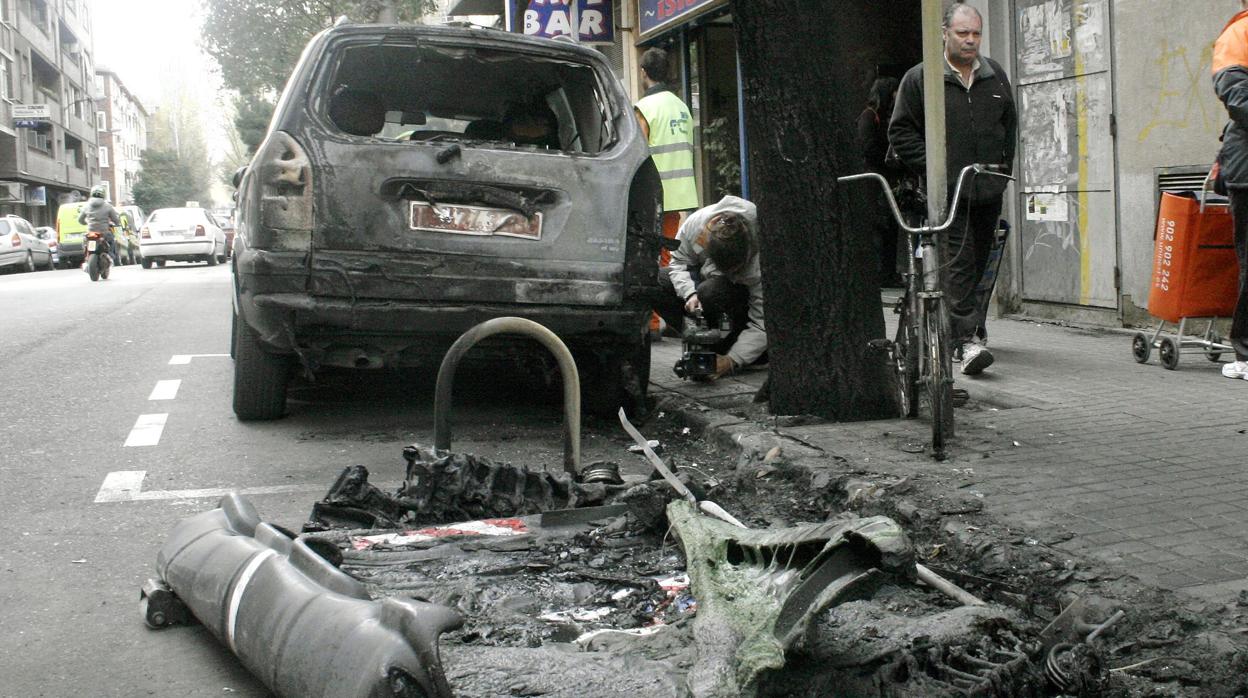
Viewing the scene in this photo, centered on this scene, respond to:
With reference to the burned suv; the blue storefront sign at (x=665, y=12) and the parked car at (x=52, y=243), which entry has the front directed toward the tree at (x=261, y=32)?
the burned suv

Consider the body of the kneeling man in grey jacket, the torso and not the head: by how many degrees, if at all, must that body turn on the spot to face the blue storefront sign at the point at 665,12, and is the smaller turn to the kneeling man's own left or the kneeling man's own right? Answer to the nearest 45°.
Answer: approximately 135° to the kneeling man's own right

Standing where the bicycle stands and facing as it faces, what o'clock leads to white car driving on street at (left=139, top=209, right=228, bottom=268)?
The white car driving on street is roughly at 5 o'clock from the bicycle.

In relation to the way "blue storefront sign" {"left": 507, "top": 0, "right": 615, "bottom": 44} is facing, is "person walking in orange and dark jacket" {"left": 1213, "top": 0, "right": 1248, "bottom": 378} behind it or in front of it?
in front

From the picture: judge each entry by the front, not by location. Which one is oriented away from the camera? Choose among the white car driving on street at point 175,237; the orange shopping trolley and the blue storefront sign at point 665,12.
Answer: the white car driving on street

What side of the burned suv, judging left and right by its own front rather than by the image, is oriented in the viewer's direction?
back

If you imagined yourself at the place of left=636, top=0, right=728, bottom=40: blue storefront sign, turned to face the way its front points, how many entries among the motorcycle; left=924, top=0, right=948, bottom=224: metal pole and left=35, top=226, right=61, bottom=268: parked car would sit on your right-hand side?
2

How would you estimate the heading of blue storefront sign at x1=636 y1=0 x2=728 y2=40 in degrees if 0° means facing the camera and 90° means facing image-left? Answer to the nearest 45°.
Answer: approximately 45°

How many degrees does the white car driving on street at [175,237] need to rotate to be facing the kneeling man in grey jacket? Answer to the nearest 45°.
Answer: approximately 180°

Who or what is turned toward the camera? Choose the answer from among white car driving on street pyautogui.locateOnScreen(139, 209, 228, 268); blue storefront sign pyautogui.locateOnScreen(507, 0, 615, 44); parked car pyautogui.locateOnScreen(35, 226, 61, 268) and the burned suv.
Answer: the blue storefront sign

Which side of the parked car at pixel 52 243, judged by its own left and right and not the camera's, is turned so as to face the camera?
back

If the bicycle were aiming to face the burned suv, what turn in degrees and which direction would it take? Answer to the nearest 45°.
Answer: approximately 90° to its right
